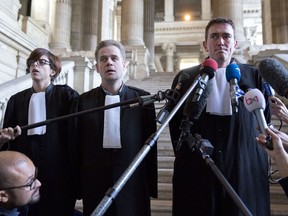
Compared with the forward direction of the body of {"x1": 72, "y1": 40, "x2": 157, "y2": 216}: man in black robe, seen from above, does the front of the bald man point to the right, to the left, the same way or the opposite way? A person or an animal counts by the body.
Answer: to the left

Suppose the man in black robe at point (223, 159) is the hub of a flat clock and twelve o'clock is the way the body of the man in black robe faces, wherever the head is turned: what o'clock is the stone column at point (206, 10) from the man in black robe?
The stone column is roughly at 6 o'clock from the man in black robe.

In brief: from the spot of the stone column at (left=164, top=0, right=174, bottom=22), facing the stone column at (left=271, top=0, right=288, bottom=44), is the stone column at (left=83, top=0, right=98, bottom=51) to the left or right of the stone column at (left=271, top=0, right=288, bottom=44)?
right

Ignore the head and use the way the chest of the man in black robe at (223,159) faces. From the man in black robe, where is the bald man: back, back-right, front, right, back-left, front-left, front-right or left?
front-right

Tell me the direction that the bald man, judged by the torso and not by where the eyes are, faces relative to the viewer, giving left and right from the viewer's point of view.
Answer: facing to the right of the viewer

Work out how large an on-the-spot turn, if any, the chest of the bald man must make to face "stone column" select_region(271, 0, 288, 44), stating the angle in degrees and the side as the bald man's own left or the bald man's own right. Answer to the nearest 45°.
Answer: approximately 45° to the bald man's own left

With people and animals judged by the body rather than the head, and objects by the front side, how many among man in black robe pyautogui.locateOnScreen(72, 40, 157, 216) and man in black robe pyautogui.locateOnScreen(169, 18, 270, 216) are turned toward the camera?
2

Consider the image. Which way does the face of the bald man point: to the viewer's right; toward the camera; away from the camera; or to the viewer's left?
to the viewer's right

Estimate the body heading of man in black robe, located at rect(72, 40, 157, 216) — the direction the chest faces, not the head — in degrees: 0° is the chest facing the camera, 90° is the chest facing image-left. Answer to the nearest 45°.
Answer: approximately 0°

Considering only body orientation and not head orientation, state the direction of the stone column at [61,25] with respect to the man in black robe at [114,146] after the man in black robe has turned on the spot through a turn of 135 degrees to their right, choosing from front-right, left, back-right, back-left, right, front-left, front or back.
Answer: front-right

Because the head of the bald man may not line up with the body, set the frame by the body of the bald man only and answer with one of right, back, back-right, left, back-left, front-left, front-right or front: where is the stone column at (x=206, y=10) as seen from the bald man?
front-left

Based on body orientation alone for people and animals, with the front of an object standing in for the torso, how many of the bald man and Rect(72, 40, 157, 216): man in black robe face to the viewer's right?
1

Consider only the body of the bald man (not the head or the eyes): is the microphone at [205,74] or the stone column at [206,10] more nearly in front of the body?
the microphone
